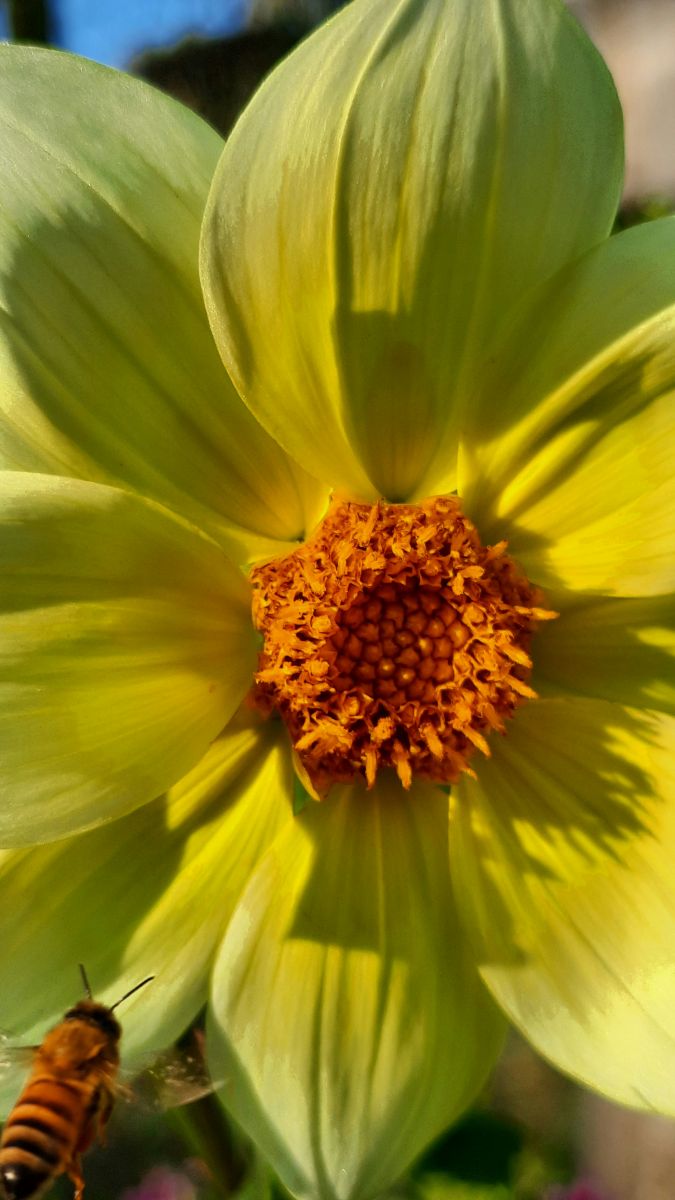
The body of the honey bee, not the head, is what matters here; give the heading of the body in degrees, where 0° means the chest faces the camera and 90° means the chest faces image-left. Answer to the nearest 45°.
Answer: approximately 225°
